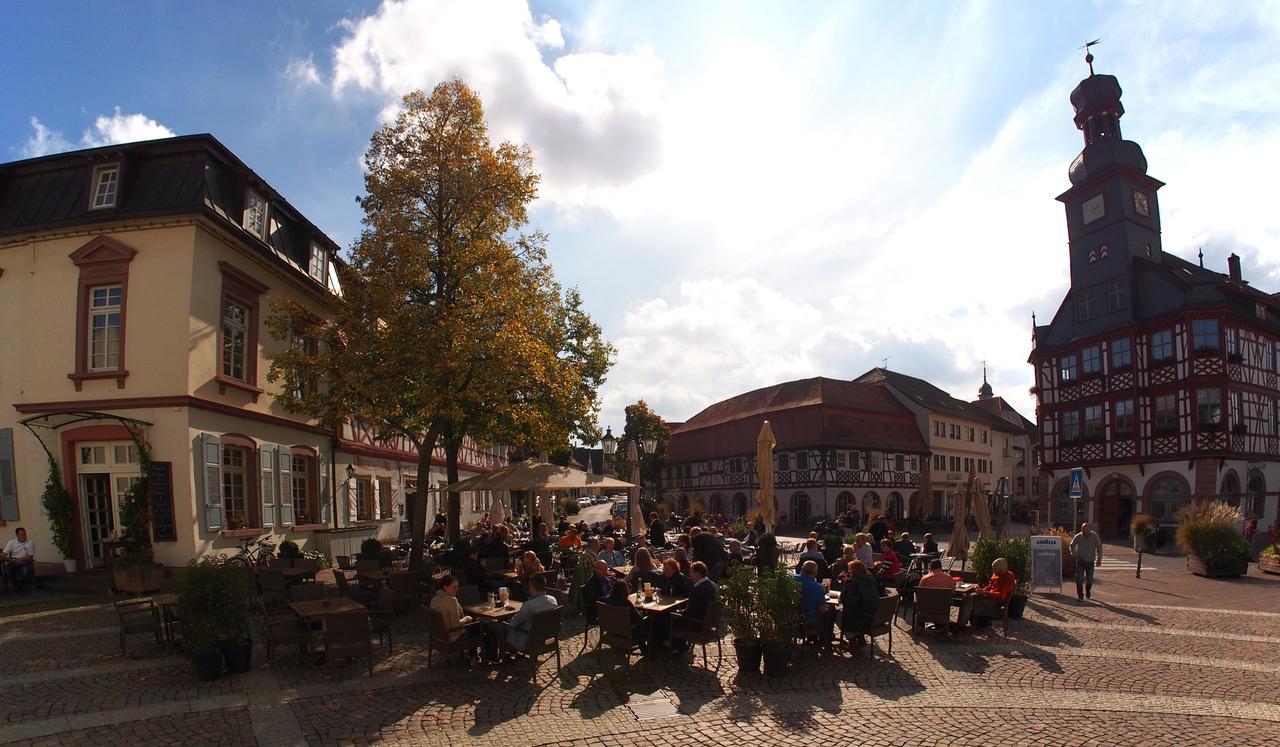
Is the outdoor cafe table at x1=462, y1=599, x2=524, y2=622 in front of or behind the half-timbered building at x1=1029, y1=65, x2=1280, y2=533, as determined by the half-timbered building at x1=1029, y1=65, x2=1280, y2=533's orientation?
in front

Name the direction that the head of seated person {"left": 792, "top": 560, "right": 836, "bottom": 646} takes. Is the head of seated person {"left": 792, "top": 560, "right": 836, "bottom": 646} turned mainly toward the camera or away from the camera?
away from the camera

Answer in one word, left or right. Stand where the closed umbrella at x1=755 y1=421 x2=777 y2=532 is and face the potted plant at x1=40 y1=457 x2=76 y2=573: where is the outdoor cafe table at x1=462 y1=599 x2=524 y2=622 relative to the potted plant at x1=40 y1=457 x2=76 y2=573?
left

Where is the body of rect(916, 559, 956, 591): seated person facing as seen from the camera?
away from the camera
